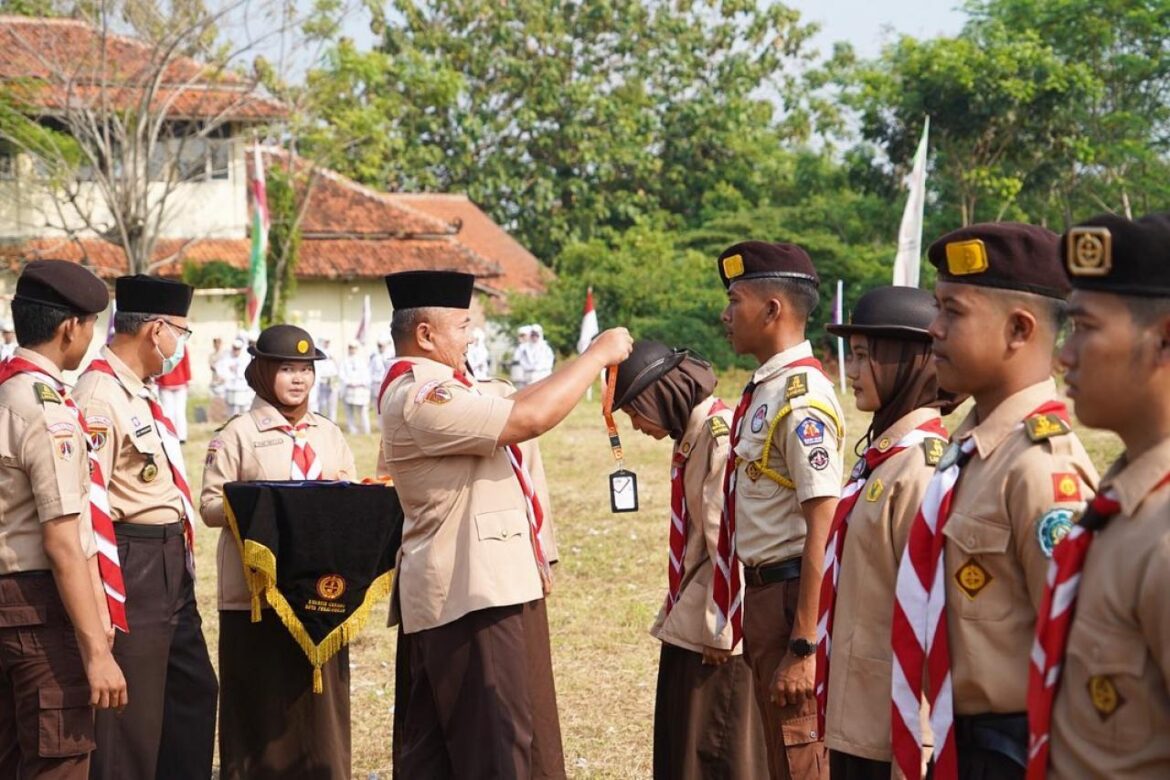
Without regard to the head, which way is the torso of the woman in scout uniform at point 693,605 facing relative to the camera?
to the viewer's left

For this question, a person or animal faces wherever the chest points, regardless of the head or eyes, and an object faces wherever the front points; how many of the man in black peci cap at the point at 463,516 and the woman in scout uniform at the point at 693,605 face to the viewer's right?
1

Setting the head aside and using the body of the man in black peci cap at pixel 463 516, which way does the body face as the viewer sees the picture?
to the viewer's right

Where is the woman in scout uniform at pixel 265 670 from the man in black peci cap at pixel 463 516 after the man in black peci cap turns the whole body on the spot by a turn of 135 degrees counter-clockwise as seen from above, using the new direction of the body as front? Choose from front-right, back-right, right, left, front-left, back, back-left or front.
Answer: front

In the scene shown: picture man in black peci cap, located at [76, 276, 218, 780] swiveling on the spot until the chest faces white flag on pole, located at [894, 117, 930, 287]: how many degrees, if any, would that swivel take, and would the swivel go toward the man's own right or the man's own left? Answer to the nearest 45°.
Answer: approximately 90° to the man's own left

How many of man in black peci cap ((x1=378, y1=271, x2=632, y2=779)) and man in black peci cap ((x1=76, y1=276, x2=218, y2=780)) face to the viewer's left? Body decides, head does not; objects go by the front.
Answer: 0

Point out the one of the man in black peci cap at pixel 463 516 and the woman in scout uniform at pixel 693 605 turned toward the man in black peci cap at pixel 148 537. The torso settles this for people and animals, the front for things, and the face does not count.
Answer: the woman in scout uniform

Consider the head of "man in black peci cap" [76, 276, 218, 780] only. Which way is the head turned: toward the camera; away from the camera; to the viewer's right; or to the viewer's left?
to the viewer's right

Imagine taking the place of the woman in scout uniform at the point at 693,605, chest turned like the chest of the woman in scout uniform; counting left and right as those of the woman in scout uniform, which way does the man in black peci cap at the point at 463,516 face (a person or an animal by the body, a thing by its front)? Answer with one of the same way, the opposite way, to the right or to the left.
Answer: the opposite way

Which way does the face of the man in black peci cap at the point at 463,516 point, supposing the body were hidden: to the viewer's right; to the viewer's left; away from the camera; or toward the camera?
to the viewer's right

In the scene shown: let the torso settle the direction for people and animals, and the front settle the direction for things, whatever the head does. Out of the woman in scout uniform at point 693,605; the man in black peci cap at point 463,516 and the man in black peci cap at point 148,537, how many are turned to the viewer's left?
1

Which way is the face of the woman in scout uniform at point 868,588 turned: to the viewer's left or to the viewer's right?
to the viewer's left

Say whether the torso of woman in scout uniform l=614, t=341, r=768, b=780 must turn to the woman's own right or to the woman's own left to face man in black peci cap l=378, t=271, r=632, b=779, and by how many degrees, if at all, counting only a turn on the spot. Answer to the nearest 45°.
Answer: approximately 45° to the woman's own left
